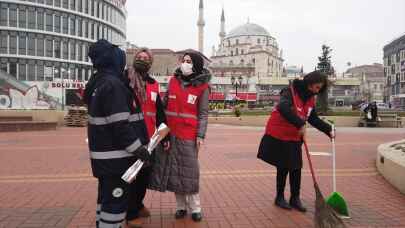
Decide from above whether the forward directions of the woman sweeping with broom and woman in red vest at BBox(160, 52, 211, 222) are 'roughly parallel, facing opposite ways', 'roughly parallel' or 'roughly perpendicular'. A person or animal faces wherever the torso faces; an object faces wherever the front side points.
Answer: roughly perpendicular

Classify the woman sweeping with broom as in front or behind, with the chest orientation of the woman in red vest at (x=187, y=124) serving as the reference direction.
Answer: behind

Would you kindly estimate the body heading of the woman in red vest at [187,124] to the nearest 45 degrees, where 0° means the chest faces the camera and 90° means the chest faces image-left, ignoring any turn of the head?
approximately 45°
